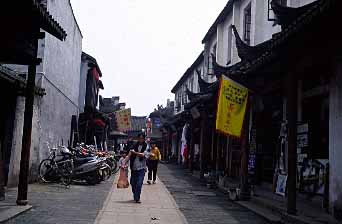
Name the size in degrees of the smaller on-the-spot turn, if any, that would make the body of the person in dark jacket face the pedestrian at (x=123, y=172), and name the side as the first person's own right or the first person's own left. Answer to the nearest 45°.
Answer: approximately 135° to the first person's own right

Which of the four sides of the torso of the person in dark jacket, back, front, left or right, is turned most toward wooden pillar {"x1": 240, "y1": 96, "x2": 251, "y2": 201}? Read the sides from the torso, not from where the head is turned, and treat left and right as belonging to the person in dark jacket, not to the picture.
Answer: left

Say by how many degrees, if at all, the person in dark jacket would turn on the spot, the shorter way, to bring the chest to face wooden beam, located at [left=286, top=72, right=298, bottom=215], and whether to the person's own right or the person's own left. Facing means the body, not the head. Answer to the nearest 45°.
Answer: approximately 45° to the person's own left

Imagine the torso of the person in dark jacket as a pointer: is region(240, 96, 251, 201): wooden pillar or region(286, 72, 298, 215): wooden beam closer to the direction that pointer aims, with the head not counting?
the wooden beam

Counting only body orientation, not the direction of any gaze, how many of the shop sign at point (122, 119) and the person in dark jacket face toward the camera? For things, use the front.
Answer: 2

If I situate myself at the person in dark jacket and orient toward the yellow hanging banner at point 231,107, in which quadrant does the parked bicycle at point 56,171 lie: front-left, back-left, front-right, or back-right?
back-left

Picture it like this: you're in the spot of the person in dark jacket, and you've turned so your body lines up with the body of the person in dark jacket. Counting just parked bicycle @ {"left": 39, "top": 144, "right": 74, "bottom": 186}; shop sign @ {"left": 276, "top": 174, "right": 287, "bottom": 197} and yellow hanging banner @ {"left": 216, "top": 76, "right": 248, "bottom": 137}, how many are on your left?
2

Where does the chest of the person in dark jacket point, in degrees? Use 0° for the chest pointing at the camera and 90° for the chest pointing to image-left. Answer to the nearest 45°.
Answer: approximately 0°
